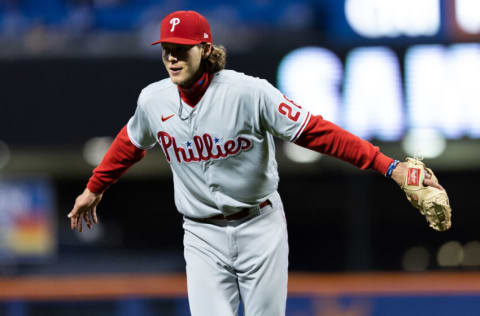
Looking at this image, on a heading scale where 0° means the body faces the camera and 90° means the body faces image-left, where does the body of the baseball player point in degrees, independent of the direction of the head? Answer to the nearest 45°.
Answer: approximately 45°

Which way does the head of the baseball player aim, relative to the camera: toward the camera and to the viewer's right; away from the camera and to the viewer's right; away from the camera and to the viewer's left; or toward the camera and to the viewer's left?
toward the camera and to the viewer's left
